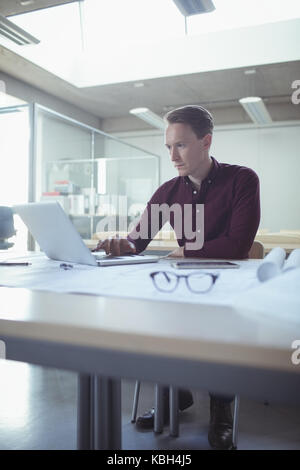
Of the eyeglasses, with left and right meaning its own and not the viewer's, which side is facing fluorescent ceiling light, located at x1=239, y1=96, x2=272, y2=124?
back

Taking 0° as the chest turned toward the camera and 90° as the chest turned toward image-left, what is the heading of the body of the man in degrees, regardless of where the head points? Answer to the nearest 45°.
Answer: approximately 45°

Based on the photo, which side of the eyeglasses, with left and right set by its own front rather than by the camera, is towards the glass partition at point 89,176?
back

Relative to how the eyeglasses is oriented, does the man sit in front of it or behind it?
behind

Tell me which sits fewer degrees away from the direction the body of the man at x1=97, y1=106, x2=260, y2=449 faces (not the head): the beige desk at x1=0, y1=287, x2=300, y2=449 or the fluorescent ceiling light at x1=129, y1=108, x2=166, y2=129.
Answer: the beige desk

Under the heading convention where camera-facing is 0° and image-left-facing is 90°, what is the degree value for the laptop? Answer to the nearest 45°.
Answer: approximately 225°

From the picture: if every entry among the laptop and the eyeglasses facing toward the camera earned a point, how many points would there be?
1

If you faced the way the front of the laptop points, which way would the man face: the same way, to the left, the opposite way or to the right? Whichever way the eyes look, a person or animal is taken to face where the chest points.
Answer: the opposite way

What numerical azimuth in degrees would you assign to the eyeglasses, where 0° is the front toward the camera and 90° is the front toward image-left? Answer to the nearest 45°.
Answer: approximately 0°
